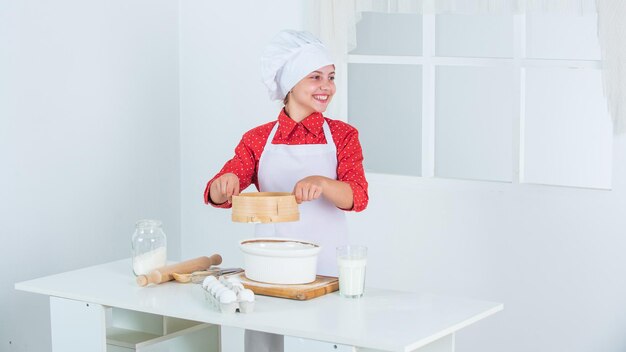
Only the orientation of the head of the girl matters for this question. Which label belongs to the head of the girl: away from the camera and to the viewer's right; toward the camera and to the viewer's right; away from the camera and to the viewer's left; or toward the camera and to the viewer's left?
toward the camera and to the viewer's right

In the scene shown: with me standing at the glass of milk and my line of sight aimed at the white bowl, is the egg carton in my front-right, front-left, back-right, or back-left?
front-left

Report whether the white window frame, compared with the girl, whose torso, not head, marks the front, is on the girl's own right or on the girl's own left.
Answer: on the girl's own left

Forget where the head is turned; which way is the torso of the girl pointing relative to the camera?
toward the camera
